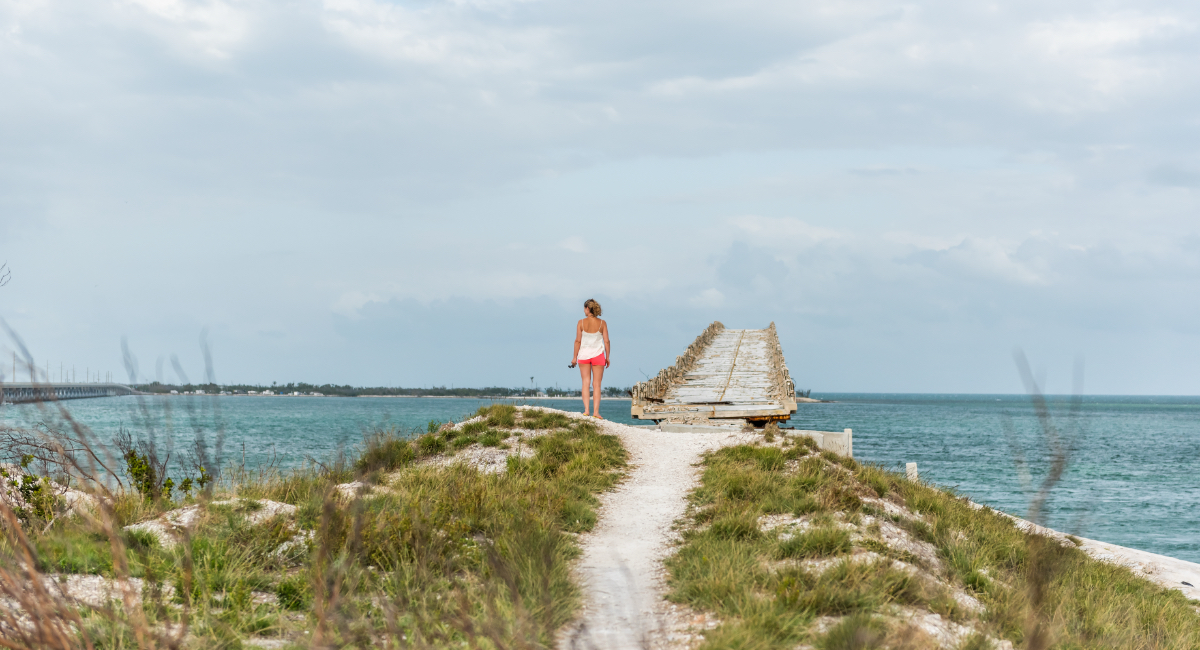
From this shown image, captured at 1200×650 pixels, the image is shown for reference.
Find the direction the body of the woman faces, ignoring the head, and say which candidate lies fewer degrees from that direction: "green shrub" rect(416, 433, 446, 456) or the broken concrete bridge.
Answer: the broken concrete bridge

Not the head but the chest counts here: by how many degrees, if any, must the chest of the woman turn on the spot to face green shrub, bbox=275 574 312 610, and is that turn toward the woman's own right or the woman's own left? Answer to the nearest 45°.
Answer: approximately 180°

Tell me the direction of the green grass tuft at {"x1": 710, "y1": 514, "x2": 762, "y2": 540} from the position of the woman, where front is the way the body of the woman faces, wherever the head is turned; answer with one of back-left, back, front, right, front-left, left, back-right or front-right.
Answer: back

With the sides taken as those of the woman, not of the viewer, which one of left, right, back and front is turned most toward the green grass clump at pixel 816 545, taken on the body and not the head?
back

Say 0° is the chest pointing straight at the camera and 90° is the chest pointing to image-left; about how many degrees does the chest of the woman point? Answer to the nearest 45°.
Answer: approximately 180°

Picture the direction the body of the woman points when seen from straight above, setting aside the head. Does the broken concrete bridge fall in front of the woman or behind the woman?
in front

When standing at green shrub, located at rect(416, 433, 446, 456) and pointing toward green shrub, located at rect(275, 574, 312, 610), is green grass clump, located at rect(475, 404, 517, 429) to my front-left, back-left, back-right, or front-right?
back-left

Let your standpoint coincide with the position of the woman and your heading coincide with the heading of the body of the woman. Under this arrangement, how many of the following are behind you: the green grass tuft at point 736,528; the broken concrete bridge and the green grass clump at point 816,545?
2

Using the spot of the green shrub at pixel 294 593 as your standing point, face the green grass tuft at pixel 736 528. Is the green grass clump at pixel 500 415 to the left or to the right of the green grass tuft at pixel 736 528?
left

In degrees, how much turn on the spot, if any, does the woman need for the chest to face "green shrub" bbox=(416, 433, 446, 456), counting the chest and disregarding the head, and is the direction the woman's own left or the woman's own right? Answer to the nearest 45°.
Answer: approximately 135° to the woman's own left

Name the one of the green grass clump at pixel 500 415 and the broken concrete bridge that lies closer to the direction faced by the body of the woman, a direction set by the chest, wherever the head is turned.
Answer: the broken concrete bridge

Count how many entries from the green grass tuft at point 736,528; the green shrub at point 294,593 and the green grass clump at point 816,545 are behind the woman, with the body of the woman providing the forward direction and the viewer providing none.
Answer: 3

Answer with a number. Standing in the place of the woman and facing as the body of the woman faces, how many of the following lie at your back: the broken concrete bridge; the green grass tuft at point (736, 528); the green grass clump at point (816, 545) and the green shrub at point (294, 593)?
3
